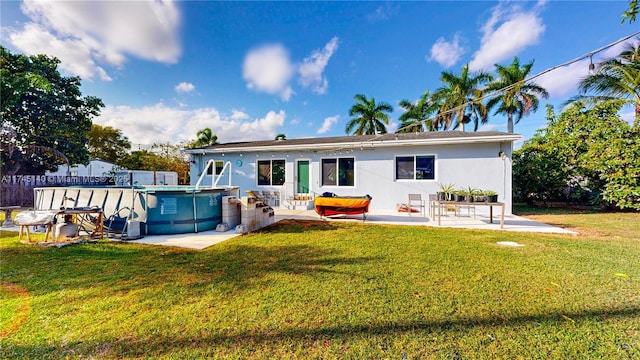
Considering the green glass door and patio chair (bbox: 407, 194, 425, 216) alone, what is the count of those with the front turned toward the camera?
2

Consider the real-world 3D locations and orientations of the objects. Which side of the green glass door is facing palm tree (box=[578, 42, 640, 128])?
left

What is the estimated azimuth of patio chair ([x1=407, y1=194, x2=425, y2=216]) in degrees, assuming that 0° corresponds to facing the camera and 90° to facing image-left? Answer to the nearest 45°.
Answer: approximately 0°

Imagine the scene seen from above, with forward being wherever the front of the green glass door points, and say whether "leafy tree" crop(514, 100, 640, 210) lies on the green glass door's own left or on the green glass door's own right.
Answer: on the green glass door's own left

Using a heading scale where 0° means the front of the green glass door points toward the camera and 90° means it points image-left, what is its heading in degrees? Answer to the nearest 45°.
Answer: approximately 0°

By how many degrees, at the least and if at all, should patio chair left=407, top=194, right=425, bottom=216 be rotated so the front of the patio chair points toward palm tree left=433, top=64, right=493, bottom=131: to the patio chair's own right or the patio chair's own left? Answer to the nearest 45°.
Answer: approximately 180°

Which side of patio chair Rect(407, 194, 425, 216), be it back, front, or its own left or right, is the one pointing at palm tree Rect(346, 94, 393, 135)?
back
